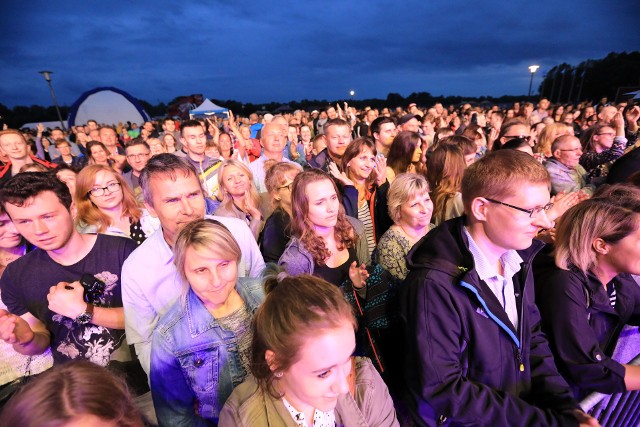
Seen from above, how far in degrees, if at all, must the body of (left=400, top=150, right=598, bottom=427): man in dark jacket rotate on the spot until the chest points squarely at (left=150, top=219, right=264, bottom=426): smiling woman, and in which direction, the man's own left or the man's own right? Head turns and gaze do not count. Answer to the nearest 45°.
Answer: approximately 90° to the man's own right

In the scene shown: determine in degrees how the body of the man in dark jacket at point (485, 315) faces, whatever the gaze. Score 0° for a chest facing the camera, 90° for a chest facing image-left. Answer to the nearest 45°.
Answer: approximately 315°

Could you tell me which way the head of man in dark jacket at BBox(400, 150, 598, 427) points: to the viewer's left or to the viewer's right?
to the viewer's right

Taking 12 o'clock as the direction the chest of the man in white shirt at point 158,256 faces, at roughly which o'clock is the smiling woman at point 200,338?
The smiling woman is roughly at 1 o'clock from the man in white shirt.

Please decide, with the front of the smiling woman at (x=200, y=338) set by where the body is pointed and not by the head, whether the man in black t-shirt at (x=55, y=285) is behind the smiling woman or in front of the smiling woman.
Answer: behind

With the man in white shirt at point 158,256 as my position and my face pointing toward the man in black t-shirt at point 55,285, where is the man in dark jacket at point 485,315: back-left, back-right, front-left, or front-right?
back-left

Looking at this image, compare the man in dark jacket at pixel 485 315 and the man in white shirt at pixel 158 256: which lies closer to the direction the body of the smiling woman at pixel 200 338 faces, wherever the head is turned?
the man in dark jacket

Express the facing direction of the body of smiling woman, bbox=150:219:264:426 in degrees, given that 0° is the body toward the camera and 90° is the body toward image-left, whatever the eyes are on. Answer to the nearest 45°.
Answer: approximately 315°
